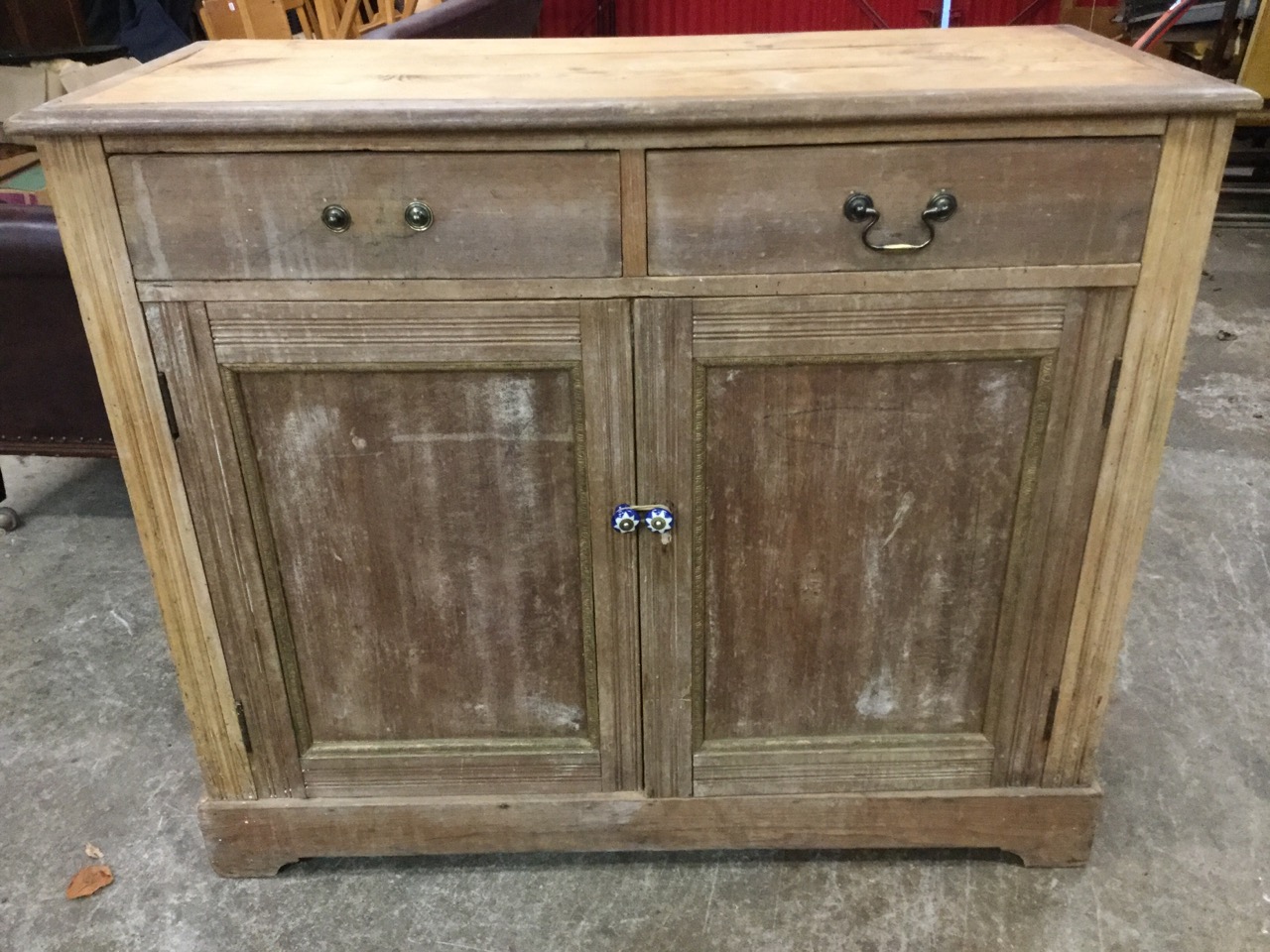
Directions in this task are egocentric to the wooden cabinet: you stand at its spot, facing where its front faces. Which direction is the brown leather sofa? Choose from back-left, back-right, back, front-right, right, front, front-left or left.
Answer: back-right

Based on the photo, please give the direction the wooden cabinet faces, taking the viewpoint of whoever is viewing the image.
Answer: facing the viewer

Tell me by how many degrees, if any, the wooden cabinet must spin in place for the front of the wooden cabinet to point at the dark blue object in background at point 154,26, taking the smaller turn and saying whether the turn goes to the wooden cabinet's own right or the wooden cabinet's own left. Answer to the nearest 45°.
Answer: approximately 135° to the wooden cabinet's own right

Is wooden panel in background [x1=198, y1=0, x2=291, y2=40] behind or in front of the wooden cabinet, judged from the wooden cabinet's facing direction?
behind

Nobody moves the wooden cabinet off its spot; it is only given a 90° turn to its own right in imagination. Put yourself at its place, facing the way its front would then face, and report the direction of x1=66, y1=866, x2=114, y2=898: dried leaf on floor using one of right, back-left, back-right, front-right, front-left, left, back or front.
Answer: front

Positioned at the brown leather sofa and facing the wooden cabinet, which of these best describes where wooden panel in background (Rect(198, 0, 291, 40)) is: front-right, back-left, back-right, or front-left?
back-left
